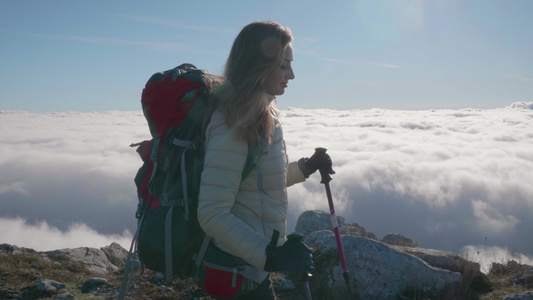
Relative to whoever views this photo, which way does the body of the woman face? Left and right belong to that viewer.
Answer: facing to the right of the viewer

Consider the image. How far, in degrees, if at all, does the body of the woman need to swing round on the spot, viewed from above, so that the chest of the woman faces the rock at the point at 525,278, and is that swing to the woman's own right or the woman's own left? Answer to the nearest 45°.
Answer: approximately 45° to the woman's own left

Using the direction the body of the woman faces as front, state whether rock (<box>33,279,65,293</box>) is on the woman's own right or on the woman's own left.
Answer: on the woman's own left

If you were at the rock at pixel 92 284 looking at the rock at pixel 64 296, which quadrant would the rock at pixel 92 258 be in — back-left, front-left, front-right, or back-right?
back-right

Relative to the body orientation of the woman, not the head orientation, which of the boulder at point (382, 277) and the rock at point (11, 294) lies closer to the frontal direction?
the boulder

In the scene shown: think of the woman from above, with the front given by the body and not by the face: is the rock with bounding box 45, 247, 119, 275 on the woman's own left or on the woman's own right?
on the woman's own left
